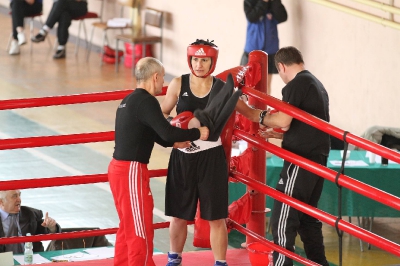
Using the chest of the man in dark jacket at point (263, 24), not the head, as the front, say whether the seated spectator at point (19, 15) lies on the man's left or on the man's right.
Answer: on the man's right

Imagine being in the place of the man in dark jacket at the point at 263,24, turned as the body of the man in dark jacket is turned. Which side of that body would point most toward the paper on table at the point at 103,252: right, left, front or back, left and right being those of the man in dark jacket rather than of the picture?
front

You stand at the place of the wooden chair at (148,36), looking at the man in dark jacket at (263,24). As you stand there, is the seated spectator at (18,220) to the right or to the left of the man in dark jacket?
right

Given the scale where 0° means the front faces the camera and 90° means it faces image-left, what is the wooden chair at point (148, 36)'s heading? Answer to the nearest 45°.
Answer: approximately 45°

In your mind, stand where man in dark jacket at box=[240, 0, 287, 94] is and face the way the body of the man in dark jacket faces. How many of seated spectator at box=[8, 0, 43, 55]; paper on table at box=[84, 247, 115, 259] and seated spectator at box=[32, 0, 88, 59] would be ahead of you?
1

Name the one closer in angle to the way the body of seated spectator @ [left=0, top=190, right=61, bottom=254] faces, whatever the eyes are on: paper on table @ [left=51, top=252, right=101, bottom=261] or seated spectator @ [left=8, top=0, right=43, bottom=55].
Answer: the paper on table

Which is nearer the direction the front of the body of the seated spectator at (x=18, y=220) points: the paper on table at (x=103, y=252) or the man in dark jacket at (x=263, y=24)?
the paper on table

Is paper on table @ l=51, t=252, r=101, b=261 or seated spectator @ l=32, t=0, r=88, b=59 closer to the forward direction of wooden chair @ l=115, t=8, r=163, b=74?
the paper on table

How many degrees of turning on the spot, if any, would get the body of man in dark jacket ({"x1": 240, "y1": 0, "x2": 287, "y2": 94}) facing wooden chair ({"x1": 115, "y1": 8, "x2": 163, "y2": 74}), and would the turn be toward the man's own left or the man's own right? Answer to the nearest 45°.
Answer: approximately 135° to the man's own right

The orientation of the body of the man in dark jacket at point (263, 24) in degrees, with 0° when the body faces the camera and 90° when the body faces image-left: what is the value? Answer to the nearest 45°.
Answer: approximately 0°
